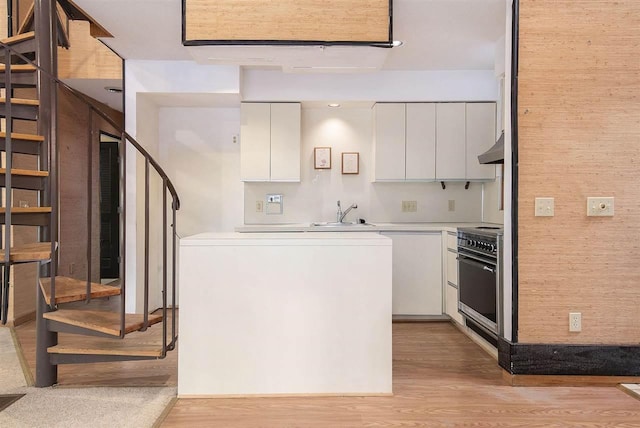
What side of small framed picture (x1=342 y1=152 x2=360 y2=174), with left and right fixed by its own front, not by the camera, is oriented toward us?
front

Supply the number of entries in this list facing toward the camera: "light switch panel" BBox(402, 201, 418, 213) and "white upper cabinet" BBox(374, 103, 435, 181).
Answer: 2

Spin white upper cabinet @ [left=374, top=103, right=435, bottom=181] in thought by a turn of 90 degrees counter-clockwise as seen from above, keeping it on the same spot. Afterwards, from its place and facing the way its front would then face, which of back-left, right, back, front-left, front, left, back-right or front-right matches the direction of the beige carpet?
back-right

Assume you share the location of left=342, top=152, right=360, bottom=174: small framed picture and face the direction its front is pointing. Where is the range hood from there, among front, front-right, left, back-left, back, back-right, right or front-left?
front-left

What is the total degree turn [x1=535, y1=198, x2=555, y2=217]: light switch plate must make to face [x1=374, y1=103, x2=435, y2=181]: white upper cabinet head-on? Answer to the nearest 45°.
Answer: approximately 135° to its right

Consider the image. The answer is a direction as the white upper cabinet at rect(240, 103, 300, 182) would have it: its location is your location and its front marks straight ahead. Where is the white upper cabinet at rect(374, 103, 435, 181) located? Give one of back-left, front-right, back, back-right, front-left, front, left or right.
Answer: left

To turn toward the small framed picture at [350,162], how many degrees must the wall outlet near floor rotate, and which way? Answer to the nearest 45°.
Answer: approximately 135° to its right

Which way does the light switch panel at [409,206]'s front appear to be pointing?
toward the camera

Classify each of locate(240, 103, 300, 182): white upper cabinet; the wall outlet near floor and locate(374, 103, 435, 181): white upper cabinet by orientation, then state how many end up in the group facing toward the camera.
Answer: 3

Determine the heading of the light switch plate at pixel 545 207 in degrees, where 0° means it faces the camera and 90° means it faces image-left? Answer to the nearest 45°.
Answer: approximately 0°

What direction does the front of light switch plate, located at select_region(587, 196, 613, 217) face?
toward the camera

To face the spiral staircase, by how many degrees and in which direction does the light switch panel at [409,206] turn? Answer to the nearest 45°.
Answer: approximately 45° to its right

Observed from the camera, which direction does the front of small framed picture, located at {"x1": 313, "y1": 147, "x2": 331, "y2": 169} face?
facing the viewer

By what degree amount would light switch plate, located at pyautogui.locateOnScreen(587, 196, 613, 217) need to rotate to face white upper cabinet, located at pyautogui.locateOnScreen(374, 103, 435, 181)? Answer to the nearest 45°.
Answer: approximately 135° to its right
